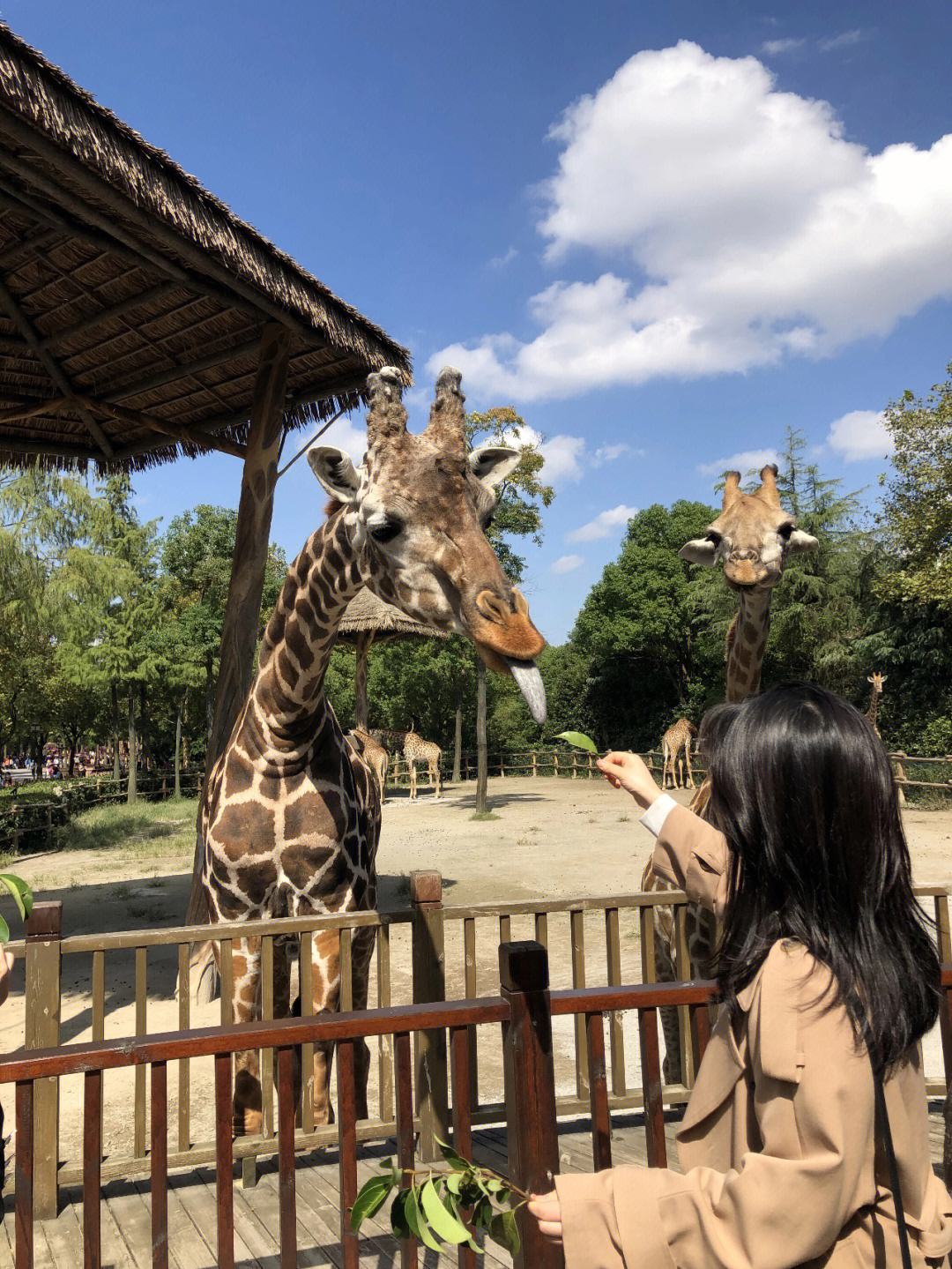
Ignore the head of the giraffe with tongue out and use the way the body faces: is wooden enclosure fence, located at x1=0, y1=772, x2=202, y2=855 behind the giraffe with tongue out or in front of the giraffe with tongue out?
behind

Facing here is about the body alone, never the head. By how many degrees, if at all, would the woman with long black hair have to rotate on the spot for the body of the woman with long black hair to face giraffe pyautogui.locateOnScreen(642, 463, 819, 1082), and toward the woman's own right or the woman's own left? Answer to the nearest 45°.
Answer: approximately 45° to the woman's own right

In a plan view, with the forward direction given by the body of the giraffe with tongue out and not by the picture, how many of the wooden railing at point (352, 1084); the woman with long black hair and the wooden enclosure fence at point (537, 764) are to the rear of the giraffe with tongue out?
1

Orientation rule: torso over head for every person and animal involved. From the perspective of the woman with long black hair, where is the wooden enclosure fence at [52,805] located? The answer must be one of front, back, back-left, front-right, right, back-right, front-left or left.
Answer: front

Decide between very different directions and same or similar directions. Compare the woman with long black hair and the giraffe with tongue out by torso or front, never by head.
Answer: very different directions

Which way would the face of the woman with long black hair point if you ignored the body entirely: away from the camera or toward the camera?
away from the camera

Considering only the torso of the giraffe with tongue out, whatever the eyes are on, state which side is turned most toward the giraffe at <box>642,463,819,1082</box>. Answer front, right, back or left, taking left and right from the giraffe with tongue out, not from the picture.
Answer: left

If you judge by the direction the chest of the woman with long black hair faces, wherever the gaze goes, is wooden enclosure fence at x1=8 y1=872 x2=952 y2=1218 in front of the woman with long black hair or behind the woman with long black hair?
in front

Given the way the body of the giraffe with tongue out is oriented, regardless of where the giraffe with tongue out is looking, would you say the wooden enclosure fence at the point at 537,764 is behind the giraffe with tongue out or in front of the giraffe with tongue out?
behind

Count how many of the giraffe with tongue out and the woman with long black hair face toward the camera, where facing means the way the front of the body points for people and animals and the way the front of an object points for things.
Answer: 1

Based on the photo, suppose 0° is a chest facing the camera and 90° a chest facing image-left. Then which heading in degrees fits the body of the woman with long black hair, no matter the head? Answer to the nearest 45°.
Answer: approximately 135°

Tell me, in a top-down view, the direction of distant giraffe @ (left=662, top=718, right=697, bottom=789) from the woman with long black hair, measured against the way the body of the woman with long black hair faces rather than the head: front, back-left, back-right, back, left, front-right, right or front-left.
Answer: front-right

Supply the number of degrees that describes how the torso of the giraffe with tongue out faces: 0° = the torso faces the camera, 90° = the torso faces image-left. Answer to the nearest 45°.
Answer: approximately 0°

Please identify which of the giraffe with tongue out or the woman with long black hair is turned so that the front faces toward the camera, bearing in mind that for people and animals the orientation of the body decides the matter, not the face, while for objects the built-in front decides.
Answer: the giraffe with tongue out

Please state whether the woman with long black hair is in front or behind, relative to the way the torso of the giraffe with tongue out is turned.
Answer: in front
